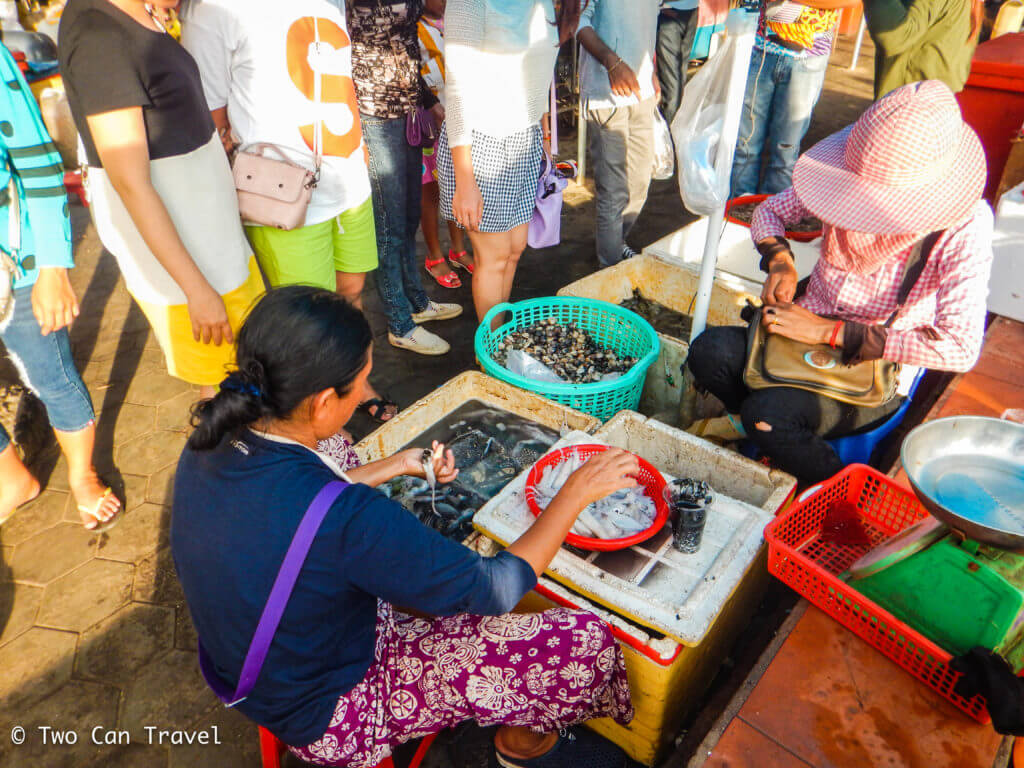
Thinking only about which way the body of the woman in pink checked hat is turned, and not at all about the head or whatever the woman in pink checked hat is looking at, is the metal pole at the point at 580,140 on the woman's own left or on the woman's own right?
on the woman's own right

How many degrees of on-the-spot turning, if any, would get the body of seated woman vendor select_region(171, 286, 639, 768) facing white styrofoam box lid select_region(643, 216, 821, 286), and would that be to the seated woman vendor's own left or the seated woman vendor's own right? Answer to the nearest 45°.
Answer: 0° — they already face it

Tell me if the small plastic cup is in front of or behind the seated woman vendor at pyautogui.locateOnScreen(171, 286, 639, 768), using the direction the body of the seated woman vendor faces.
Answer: in front

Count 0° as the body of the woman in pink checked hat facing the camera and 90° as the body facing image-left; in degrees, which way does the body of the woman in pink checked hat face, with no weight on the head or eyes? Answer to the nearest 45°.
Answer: approximately 45°

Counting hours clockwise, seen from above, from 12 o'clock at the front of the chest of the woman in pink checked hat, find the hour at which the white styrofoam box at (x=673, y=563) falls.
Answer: The white styrofoam box is roughly at 11 o'clock from the woman in pink checked hat.

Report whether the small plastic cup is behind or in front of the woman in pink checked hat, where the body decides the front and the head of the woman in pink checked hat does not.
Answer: in front

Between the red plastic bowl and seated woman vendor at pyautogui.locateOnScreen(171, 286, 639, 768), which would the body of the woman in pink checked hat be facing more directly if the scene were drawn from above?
the seated woman vendor

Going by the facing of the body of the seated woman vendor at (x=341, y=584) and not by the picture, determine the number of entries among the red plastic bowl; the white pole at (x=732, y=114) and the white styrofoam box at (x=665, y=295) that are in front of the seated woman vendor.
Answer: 3

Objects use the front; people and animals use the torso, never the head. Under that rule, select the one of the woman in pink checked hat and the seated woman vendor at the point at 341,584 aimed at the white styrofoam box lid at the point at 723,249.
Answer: the seated woman vendor

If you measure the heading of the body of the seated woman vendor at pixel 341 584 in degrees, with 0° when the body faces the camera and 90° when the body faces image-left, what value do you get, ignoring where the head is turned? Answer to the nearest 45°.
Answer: approximately 225°

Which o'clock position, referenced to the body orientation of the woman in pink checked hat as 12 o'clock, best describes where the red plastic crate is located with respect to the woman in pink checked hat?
The red plastic crate is roughly at 10 o'clock from the woman in pink checked hat.
